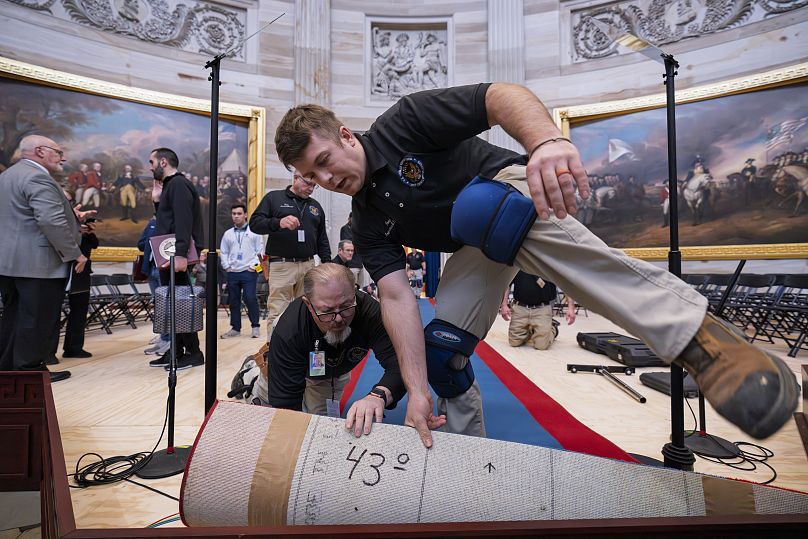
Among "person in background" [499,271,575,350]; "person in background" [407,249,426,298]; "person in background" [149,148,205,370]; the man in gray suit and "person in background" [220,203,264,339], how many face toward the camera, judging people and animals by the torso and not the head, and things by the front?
3

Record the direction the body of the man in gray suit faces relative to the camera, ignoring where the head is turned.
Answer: to the viewer's right

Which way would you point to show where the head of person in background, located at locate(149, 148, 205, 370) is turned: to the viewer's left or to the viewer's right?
to the viewer's left

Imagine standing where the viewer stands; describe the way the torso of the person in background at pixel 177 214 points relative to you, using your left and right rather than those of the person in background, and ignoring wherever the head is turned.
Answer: facing to the left of the viewer

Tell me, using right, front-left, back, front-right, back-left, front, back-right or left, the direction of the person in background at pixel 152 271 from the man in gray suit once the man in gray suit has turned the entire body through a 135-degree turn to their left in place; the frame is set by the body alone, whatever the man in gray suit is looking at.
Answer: right

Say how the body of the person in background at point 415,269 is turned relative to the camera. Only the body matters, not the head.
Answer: toward the camera

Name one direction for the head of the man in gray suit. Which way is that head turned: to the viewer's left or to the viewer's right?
to the viewer's right

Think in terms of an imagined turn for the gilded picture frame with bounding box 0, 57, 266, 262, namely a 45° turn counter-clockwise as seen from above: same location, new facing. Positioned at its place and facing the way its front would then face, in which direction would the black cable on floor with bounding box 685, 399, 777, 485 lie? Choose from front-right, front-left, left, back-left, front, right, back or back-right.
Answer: right

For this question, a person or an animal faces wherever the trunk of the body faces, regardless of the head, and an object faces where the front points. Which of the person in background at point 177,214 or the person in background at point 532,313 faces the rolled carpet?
the person in background at point 532,313

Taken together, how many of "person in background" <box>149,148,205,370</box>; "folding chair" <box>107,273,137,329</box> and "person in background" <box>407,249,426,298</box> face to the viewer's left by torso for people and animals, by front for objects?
1

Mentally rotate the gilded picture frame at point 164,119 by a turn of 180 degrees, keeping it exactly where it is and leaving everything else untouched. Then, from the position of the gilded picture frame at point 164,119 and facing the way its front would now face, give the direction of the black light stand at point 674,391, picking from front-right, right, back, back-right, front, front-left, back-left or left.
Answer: back-left

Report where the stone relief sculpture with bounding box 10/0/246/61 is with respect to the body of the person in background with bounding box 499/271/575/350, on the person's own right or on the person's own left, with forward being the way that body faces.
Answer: on the person's own right

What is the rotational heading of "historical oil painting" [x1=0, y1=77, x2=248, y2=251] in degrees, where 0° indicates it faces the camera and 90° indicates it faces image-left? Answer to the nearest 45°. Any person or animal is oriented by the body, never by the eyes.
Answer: approximately 315°

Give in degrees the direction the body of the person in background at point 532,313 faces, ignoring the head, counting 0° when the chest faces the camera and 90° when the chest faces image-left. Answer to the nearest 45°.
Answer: approximately 0°

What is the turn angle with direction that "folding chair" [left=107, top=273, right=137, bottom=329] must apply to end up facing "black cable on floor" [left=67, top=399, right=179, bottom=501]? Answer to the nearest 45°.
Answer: approximately 45° to its right
